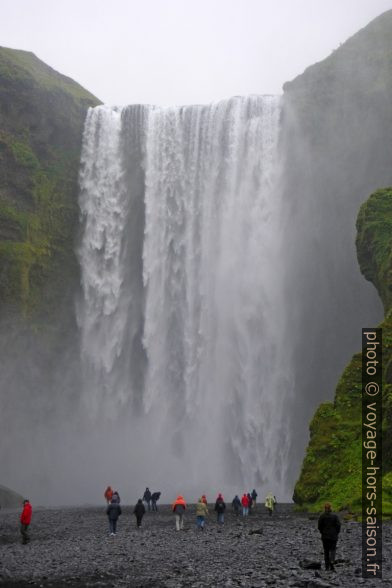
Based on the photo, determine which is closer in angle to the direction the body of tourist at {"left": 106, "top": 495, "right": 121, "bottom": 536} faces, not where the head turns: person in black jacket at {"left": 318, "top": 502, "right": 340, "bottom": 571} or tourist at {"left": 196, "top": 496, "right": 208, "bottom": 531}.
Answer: the tourist

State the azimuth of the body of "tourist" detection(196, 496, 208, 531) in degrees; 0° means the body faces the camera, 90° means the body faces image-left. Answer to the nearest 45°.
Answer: approximately 180°

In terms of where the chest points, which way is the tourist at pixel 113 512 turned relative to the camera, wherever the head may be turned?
away from the camera

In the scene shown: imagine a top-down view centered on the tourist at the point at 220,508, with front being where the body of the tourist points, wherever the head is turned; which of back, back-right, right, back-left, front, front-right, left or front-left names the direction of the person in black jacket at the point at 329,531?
back

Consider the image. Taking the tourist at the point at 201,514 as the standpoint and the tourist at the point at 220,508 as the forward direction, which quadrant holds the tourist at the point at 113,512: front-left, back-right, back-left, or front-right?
back-left

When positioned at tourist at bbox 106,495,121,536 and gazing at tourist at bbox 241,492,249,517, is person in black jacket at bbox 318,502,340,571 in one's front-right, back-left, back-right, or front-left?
back-right

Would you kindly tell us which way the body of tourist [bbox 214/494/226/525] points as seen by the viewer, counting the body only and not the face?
away from the camera
